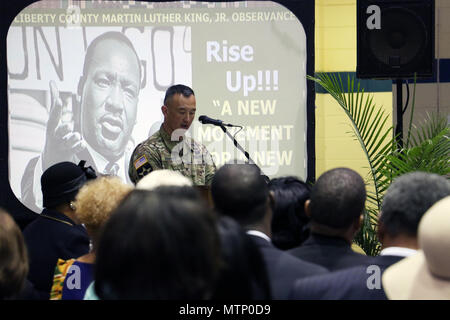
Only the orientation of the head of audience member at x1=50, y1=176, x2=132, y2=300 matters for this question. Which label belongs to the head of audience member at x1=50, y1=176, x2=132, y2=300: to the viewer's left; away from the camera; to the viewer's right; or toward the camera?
away from the camera

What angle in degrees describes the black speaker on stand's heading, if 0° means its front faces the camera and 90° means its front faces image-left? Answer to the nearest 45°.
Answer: approximately 0°

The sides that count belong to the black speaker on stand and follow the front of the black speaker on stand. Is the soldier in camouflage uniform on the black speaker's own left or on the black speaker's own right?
on the black speaker's own right

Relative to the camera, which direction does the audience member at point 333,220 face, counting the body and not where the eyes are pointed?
away from the camera

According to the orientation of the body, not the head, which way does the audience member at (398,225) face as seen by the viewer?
away from the camera

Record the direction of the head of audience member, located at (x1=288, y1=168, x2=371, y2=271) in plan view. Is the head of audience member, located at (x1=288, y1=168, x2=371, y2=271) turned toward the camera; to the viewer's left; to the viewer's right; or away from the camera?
away from the camera

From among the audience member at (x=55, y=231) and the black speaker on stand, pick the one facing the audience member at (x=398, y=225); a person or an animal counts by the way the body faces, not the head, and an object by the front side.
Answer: the black speaker on stand

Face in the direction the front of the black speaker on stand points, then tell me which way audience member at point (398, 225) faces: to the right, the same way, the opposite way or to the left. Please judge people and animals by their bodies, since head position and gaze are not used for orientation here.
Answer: the opposite way

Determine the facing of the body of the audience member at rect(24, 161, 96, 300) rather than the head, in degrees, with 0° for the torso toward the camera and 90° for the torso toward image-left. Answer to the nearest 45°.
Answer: approximately 225°

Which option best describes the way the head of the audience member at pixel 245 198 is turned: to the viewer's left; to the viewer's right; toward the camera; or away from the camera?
away from the camera
